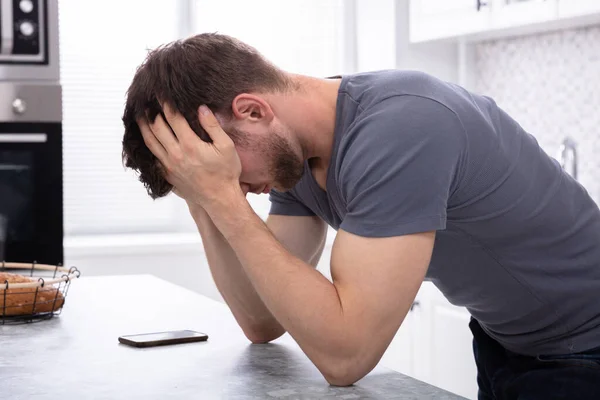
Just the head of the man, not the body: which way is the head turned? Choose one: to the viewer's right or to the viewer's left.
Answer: to the viewer's left

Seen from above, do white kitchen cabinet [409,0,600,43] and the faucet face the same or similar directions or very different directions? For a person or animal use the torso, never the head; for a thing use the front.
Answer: same or similar directions

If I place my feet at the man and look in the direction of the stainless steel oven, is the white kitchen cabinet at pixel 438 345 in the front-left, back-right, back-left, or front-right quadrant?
front-right

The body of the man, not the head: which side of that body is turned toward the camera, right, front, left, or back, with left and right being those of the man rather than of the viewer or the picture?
left

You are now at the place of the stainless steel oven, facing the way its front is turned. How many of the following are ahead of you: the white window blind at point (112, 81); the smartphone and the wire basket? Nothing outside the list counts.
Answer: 2

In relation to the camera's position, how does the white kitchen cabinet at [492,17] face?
facing the viewer and to the left of the viewer

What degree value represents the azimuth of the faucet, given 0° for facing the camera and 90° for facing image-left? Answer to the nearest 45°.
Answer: approximately 45°

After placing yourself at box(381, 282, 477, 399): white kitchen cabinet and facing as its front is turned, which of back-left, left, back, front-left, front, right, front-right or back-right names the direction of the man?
front-left

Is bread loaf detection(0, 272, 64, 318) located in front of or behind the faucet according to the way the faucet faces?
in front

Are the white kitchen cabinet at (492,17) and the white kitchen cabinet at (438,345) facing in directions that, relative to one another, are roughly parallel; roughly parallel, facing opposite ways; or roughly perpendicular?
roughly parallel

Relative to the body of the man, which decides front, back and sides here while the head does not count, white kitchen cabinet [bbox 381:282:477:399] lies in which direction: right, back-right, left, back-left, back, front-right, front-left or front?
right

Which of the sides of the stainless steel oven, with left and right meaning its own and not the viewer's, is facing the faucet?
left

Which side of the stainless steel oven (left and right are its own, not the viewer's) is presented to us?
front
